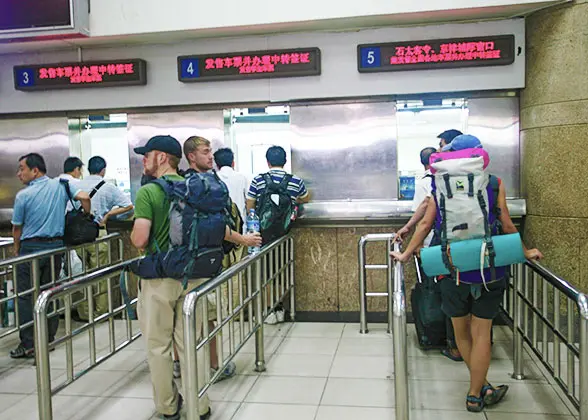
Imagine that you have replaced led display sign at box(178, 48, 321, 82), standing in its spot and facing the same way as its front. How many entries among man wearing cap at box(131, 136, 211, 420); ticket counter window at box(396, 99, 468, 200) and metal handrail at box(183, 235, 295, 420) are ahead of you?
2

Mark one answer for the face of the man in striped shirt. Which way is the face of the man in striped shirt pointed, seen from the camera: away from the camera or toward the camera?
away from the camera

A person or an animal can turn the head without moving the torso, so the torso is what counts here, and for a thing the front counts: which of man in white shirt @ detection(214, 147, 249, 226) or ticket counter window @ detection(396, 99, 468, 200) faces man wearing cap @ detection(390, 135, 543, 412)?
the ticket counter window

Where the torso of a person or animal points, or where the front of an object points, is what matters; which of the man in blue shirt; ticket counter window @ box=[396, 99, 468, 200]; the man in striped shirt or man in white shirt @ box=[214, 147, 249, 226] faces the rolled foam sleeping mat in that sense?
the ticket counter window

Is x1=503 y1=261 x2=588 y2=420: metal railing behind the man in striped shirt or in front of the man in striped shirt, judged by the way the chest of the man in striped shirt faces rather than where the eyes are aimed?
behind

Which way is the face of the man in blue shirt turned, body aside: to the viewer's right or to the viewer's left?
to the viewer's left

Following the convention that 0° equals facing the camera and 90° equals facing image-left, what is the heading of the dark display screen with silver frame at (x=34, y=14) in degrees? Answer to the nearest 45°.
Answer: approximately 0°

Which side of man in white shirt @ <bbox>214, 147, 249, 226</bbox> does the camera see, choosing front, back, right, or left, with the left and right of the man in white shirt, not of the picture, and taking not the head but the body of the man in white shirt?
back
